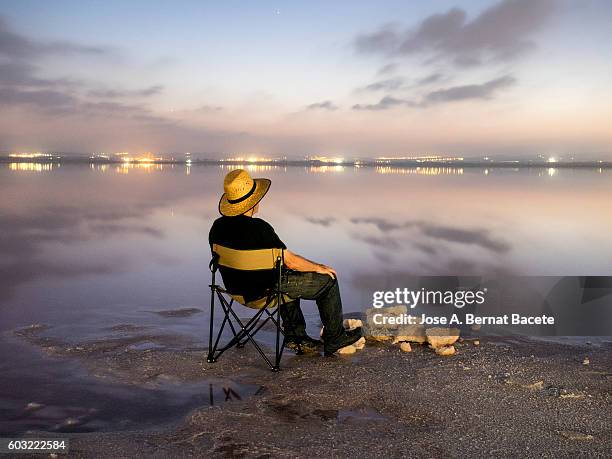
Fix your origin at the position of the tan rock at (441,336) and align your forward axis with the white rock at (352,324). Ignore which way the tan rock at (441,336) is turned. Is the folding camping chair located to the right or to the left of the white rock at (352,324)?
left

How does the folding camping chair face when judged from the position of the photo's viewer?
facing away from the viewer and to the right of the viewer

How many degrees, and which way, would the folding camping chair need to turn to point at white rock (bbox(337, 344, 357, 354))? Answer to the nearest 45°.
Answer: approximately 45° to its right

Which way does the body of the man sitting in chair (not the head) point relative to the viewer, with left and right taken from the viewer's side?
facing away from the viewer and to the right of the viewer

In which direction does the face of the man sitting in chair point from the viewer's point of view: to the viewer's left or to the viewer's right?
to the viewer's right

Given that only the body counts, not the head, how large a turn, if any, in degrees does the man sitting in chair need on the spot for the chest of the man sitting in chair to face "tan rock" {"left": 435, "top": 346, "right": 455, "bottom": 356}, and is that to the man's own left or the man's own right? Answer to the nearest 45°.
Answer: approximately 45° to the man's own right
